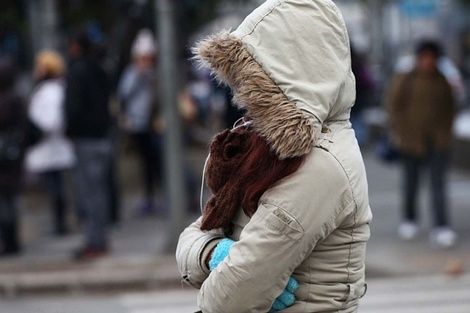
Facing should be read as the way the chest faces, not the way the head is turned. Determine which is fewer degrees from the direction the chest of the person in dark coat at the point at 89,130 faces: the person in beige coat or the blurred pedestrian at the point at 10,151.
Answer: the blurred pedestrian

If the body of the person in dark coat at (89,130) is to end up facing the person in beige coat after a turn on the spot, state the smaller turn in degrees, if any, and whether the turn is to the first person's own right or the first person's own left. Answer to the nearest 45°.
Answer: approximately 90° to the first person's own left

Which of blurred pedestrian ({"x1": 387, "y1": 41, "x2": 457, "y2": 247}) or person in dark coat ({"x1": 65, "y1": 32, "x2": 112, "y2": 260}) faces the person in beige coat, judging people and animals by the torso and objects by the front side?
the blurred pedestrian

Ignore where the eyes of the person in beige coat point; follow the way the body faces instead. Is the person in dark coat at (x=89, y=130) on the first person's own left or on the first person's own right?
on the first person's own right

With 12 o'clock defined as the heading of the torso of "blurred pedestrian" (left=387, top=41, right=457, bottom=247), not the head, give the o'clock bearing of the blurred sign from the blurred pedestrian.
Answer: The blurred sign is roughly at 6 o'clock from the blurred pedestrian.

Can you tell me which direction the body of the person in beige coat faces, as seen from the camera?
to the viewer's left

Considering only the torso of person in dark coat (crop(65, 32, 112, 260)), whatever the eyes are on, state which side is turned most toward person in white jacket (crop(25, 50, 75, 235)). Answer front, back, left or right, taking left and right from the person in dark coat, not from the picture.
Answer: right

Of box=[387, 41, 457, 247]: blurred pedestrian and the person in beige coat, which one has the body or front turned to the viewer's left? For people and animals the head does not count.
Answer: the person in beige coat

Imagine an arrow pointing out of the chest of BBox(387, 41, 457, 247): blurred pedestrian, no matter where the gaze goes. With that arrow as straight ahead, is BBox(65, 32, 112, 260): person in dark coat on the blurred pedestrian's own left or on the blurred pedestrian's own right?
on the blurred pedestrian's own right

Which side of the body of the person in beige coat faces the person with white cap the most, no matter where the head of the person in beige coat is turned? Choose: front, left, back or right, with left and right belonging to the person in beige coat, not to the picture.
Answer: right
